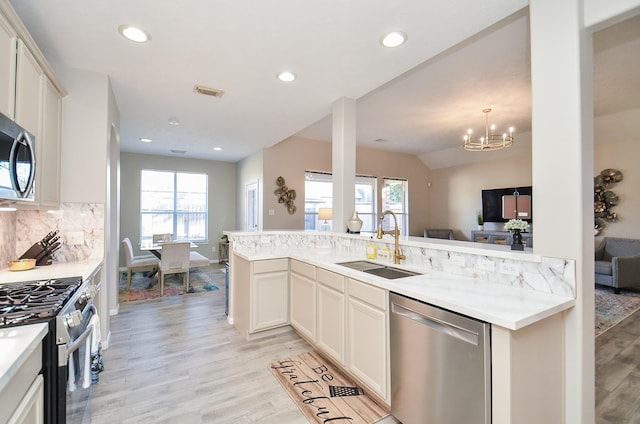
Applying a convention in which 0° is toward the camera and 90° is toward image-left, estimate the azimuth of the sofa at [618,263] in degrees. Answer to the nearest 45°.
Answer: approximately 45°

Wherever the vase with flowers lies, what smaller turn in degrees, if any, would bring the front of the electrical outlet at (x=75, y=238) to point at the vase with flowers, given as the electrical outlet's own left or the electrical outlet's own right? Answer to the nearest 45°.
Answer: approximately 45° to the electrical outlet's own left

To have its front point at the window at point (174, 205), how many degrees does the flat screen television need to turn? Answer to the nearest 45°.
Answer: approximately 45° to its right

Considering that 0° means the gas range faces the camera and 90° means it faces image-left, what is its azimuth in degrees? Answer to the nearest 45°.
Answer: approximately 270°

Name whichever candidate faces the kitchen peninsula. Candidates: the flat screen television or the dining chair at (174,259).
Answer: the flat screen television

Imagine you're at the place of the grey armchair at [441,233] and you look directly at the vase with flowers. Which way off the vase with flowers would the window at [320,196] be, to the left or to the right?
right

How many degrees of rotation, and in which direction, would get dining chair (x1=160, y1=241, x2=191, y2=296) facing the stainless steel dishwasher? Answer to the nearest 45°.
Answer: approximately 180°

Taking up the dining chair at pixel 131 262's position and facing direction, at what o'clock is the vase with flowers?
The vase with flowers is roughly at 2 o'clock from the dining chair.

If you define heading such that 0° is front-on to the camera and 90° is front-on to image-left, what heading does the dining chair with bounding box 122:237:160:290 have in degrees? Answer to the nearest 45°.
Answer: approximately 270°

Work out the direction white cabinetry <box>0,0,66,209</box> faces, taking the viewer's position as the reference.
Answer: facing to the right of the viewer
